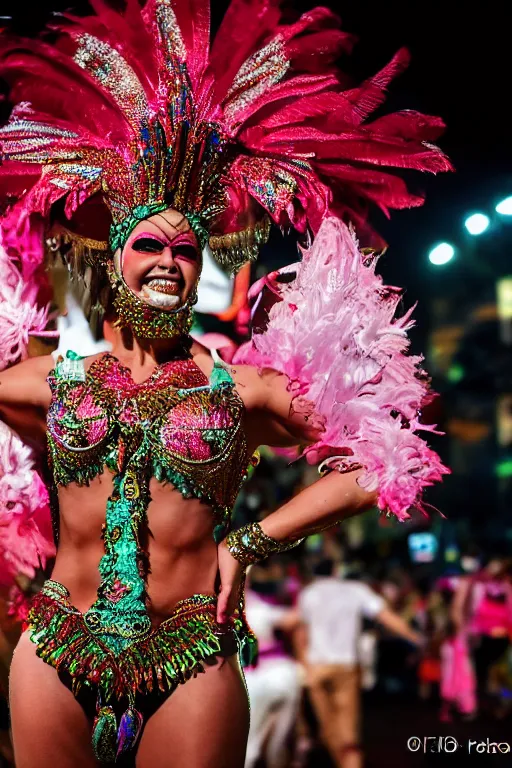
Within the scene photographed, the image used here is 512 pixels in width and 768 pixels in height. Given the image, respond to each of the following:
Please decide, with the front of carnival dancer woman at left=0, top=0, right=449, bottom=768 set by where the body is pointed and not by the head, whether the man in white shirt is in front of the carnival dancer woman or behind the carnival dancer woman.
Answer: behind

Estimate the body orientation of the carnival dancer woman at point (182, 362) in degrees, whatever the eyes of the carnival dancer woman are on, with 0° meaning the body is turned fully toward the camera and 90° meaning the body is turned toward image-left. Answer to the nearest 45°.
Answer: approximately 0°
